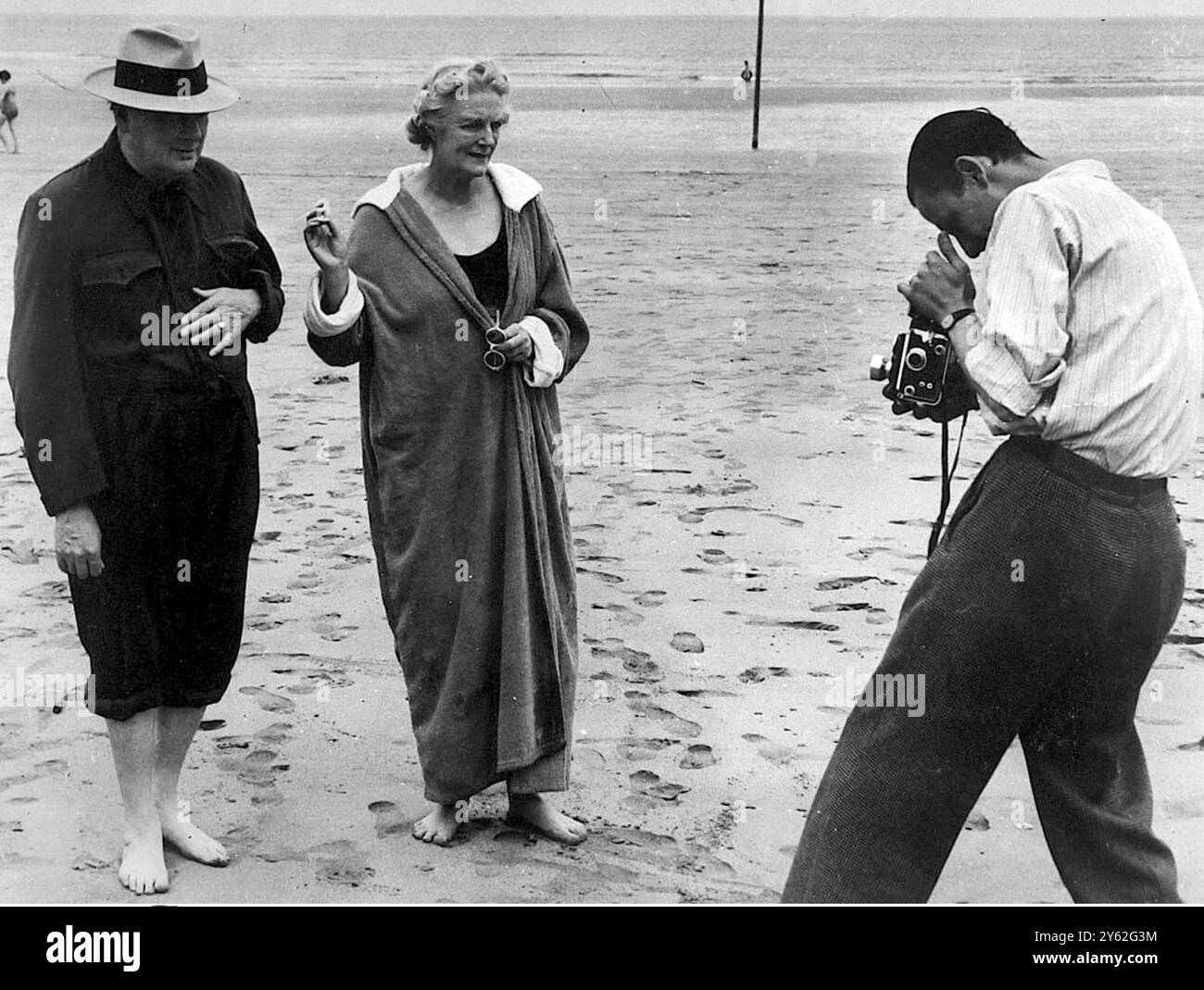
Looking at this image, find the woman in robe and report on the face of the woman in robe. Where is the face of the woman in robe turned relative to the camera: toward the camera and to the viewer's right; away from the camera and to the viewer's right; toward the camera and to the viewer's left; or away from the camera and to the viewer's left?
toward the camera and to the viewer's right

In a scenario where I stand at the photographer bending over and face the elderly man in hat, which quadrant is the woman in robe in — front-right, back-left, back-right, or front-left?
front-right

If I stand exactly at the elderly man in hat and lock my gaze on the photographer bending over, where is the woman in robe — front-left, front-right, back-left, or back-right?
front-left

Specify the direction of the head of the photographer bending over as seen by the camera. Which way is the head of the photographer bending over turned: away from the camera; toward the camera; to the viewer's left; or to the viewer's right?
to the viewer's left

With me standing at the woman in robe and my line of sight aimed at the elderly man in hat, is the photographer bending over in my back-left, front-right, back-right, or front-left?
back-left

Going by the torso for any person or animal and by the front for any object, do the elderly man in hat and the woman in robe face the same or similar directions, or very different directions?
same or similar directions

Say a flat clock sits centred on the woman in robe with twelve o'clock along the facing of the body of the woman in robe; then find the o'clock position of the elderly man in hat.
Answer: The elderly man in hat is roughly at 4 o'clock from the woman in robe.

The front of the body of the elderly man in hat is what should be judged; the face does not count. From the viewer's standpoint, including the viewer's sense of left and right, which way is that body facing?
facing the viewer and to the right of the viewer

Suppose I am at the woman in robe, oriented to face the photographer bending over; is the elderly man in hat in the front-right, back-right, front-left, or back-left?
back-right

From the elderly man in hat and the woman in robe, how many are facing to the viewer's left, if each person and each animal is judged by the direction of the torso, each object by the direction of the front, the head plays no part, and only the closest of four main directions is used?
0

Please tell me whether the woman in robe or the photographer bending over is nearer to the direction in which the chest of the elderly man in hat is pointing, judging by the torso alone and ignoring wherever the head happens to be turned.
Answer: the photographer bending over

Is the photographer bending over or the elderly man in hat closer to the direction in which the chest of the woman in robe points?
the photographer bending over

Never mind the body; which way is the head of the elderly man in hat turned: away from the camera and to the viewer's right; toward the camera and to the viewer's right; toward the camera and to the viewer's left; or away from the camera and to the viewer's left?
toward the camera and to the viewer's right
